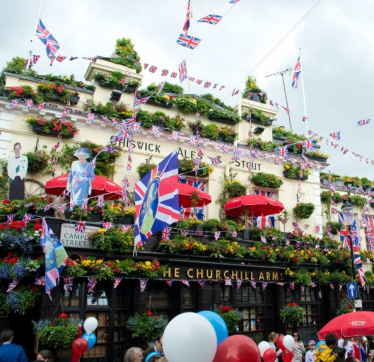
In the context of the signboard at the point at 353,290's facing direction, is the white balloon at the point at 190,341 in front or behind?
in front

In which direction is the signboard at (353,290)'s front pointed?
toward the camera

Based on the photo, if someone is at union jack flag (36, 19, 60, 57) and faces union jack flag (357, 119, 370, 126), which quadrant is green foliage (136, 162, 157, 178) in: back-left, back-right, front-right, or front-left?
front-right

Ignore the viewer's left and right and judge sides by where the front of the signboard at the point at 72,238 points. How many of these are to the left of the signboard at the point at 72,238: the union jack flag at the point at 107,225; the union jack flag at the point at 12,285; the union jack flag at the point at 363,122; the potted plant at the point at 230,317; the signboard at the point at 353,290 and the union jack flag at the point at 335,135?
5

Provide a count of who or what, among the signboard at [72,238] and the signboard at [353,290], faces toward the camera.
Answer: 2

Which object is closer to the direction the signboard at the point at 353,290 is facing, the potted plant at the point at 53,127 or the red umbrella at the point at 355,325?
the red umbrella

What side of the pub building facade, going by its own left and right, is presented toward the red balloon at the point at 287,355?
front

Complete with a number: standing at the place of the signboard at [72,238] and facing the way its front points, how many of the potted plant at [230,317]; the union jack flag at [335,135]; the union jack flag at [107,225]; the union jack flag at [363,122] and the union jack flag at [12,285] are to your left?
4

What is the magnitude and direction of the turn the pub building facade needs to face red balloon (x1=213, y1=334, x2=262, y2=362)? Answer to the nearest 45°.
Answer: approximately 45° to its right
